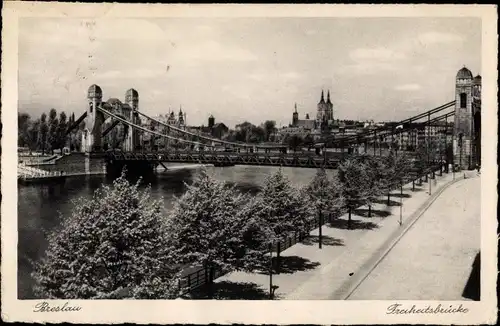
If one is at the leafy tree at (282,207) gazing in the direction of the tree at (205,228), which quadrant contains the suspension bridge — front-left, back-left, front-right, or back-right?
back-right

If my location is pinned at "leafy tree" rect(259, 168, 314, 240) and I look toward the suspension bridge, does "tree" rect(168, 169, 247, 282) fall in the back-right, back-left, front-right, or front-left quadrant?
back-left

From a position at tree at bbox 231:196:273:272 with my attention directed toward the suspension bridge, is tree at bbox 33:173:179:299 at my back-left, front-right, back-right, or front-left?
back-left
